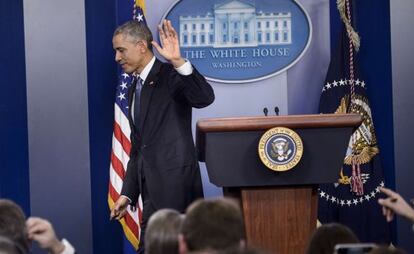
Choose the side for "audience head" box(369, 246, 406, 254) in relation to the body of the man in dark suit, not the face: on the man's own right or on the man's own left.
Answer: on the man's own left

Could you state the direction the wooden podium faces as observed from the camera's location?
facing the viewer

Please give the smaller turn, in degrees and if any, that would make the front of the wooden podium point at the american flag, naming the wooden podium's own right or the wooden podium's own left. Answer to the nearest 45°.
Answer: approximately 135° to the wooden podium's own right

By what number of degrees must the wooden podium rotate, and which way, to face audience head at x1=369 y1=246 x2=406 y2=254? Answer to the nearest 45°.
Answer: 0° — it already faces them

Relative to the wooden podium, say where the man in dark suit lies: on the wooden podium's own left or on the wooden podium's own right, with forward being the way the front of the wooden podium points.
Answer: on the wooden podium's own right

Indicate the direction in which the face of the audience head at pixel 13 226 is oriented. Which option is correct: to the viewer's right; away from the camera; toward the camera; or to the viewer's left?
away from the camera

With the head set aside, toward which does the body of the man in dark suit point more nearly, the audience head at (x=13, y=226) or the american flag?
the audience head

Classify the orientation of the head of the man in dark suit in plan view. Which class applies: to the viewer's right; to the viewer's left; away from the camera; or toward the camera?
to the viewer's left

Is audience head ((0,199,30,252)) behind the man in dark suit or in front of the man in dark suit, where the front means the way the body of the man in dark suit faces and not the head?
in front
